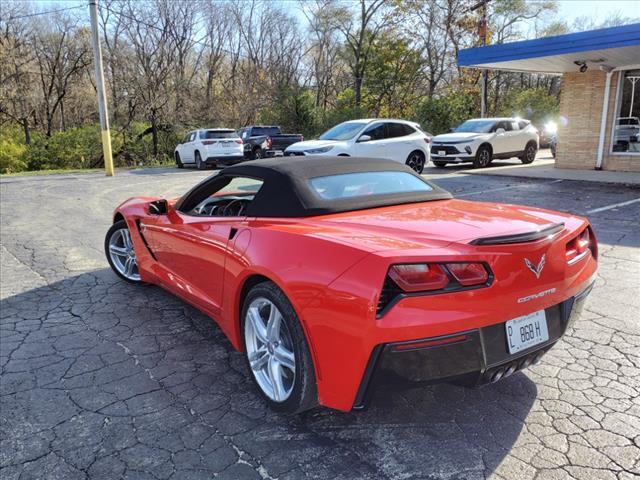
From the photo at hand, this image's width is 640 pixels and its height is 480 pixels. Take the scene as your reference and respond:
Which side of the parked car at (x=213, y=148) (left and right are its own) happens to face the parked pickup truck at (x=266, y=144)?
right

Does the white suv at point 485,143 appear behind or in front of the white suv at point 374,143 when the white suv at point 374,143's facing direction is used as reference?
behind

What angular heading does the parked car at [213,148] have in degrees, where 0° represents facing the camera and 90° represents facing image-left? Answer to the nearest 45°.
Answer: approximately 135°

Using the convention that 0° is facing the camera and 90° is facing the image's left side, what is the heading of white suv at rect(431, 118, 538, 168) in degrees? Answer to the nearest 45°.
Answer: approximately 45°

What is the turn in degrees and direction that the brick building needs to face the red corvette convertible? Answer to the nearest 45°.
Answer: approximately 45° to its left

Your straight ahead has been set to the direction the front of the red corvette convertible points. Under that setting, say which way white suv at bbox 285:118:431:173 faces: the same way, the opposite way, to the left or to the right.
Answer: to the left

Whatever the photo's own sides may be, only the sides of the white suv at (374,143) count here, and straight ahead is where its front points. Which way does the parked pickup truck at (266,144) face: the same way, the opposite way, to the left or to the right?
to the right
